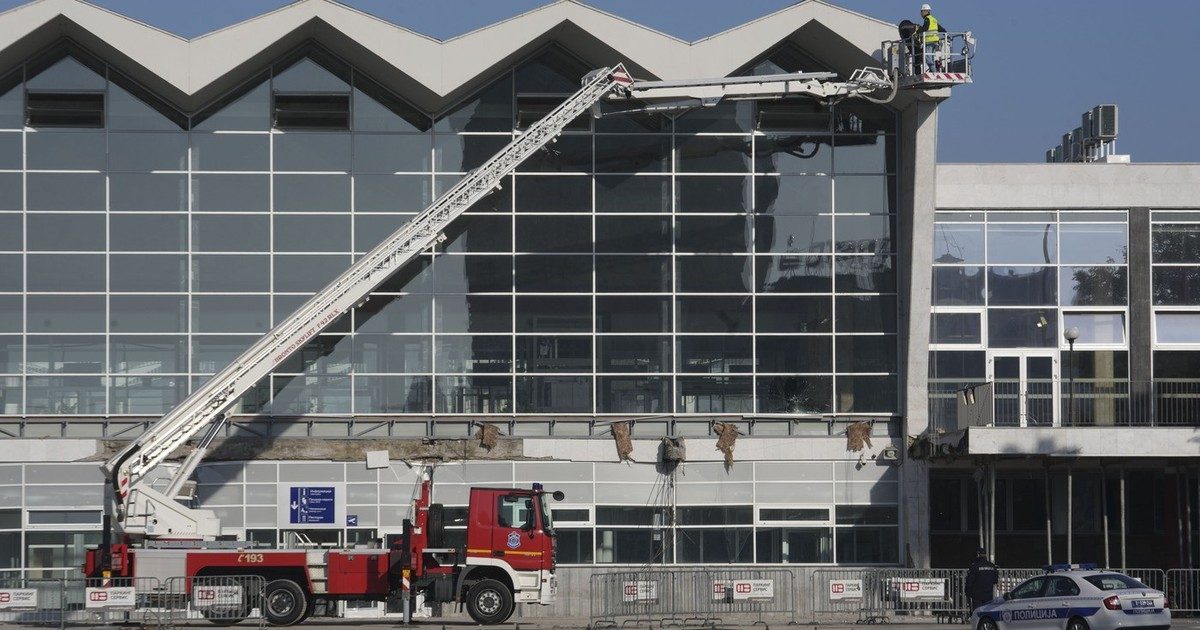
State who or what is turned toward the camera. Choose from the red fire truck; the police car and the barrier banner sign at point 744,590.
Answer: the barrier banner sign

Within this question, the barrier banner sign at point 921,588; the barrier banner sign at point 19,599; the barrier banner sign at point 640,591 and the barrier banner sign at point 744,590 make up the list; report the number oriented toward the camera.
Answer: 4

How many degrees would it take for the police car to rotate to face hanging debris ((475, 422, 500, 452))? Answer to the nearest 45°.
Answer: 0° — it already faces it

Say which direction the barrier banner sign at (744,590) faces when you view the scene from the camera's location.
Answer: facing the viewer

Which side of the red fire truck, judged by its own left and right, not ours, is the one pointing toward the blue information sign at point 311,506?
left

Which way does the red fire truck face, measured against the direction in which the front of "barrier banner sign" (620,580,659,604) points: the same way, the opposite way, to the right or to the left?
to the left

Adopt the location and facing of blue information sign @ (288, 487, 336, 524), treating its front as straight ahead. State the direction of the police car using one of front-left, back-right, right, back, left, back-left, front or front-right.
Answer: front-left

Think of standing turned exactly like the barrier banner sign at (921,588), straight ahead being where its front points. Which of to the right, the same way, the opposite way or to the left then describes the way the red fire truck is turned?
to the left

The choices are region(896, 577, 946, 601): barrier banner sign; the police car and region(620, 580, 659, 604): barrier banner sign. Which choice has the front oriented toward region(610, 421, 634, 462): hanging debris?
the police car

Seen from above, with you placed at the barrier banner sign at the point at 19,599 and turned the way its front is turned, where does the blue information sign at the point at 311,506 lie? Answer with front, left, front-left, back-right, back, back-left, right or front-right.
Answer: back-left

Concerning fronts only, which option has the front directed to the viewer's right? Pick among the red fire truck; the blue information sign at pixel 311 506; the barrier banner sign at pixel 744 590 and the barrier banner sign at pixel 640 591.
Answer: the red fire truck

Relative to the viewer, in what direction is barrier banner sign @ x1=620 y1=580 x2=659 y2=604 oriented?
toward the camera

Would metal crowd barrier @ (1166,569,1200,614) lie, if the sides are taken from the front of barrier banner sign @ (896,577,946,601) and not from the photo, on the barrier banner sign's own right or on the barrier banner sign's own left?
on the barrier banner sign's own left

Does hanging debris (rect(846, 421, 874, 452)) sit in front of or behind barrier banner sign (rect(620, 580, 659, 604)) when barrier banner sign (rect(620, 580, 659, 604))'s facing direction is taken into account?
behind

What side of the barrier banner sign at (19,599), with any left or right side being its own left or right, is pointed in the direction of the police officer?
left
